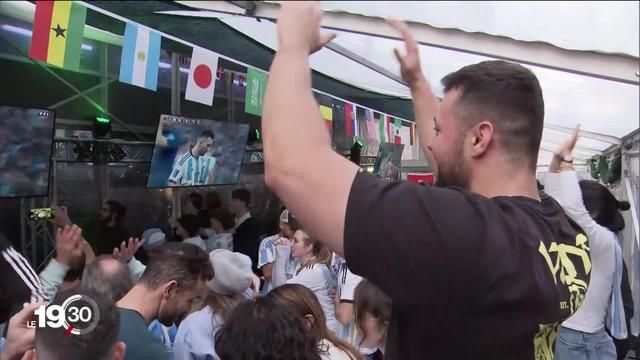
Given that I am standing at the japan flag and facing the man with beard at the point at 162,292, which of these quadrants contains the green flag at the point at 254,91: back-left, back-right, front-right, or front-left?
back-left

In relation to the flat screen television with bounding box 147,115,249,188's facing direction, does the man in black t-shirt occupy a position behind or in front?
in front

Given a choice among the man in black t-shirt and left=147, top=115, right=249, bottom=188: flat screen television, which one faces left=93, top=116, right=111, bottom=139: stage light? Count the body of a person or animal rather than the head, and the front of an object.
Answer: the man in black t-shirt

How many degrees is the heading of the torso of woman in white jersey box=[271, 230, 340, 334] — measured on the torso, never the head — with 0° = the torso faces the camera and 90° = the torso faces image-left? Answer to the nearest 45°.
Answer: approximately 90°

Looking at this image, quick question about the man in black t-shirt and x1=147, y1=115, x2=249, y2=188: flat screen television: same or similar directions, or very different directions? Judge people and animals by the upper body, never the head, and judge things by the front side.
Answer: very different directions

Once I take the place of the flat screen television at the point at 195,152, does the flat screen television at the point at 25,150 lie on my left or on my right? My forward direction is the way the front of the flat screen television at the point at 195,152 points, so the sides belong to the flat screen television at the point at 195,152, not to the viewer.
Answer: on my right

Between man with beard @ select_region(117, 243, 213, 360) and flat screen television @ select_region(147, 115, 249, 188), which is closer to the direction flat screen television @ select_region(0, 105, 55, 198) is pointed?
the man with beard

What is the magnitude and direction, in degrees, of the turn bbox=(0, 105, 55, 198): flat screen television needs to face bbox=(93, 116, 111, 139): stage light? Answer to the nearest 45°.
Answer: approximately 90° to its left

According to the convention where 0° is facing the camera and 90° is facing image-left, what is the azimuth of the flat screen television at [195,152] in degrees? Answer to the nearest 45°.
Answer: approximately 315°

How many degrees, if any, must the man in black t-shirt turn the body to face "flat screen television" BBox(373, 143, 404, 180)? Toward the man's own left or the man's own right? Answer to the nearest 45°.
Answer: approximately 45° to the man's own right

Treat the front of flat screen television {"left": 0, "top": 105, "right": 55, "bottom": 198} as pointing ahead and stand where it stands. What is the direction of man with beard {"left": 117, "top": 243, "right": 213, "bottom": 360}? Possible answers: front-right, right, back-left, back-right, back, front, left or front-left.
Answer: front-right

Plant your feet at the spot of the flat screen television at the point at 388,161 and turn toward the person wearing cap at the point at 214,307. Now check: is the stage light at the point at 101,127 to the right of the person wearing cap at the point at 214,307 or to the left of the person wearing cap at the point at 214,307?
right

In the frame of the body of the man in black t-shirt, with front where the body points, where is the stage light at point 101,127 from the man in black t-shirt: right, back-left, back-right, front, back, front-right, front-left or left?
front

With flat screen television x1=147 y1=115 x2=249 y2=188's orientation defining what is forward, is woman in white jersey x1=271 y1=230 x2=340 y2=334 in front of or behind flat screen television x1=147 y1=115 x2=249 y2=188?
in front
